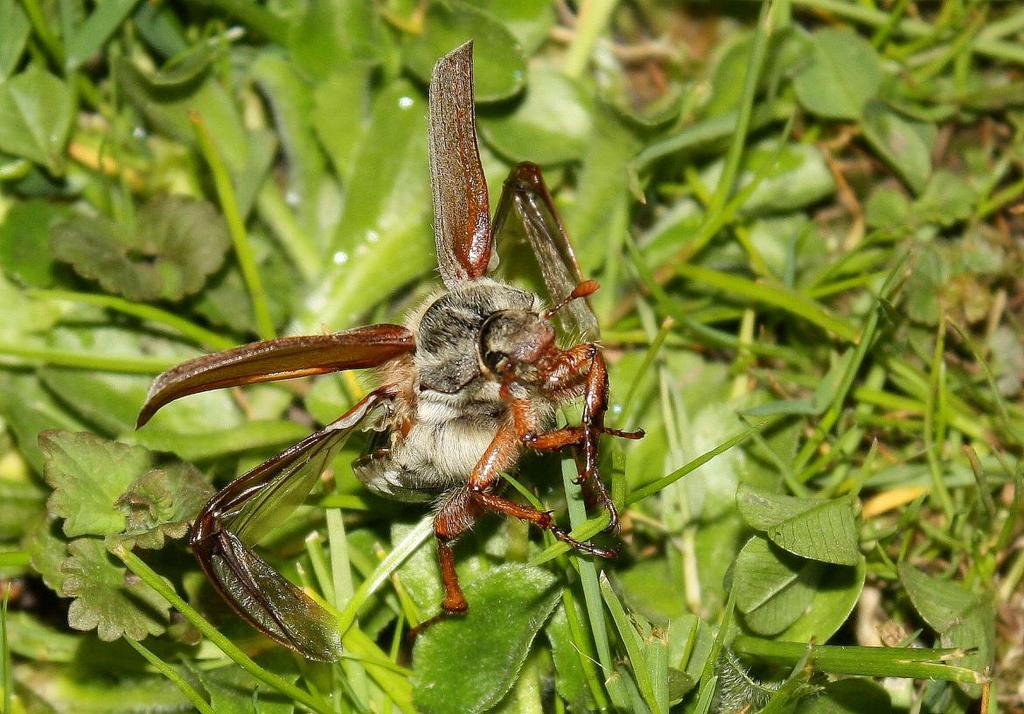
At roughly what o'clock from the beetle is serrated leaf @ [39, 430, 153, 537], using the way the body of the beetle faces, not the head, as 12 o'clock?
The serrated leaf is roughly at 5 o'clock from the beetle.

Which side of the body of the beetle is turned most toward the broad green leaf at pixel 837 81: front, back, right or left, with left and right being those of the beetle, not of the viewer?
left

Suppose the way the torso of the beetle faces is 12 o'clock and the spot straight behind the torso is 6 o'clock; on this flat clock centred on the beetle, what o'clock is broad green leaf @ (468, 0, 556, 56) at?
The broad green leaf is roughly at 8 o'clock from the beetle.

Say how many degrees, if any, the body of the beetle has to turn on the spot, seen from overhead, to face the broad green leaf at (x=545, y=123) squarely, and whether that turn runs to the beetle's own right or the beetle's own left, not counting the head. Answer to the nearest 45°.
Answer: approximately 135° to the beetle's own left

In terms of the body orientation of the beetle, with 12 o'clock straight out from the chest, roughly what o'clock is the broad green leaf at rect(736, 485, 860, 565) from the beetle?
The broad green leaf is roughly at 11 o'clock from the beetle.

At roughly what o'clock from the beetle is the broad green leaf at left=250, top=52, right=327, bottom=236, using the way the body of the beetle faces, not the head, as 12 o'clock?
The broad green leaf is roughly at 7 o'clock from the beetle.

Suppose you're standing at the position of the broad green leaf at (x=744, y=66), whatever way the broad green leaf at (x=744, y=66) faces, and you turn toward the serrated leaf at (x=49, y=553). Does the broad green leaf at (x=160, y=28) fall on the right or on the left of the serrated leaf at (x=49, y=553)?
right

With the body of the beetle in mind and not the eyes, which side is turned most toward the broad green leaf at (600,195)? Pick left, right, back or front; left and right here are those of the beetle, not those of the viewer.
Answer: left

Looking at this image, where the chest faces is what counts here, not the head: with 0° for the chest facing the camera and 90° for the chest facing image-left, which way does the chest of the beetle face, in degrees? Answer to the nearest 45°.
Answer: approximately 315°

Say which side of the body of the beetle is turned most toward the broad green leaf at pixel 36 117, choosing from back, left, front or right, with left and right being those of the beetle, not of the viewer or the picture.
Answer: back

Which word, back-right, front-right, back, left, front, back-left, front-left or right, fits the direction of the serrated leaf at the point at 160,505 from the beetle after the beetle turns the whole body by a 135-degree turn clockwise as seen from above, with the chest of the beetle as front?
front
